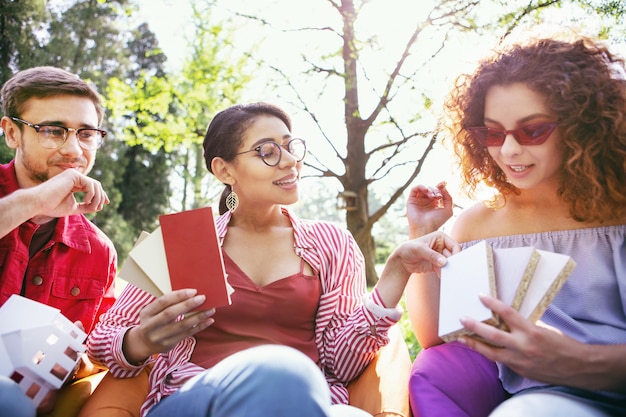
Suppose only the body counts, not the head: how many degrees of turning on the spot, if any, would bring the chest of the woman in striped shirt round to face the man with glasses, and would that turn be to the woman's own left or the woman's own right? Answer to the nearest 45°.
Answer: approximately 90° to the woman's own right

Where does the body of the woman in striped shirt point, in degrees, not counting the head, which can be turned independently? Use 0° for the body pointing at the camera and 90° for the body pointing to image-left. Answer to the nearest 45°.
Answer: approximately 0°

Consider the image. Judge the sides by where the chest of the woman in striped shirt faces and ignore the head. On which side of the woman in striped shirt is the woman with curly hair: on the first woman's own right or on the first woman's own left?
on the first woman's own left

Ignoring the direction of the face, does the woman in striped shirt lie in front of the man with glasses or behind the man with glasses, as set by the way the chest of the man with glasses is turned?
in front

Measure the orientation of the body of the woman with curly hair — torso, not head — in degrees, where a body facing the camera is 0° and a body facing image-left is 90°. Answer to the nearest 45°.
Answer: approximately 45°

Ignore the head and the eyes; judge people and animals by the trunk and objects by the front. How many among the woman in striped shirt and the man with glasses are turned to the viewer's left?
0

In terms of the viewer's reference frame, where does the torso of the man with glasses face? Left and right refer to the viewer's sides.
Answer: facing the viewer and to the right of the viewer

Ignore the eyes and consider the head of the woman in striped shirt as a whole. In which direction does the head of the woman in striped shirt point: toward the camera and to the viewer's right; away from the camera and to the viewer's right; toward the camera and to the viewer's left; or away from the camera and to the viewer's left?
toward the camera and to the viewer's right

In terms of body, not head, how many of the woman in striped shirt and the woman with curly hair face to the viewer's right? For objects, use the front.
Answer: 0

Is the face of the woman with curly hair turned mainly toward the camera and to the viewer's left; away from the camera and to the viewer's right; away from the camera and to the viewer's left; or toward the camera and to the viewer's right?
toward the camera and to the viewer's left
